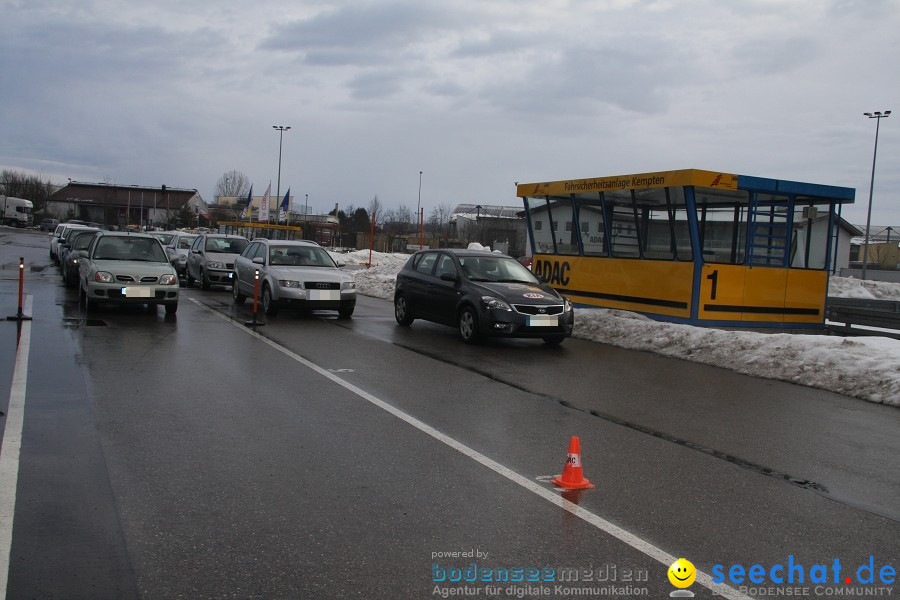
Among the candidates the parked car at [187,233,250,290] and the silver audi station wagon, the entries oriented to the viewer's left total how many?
0

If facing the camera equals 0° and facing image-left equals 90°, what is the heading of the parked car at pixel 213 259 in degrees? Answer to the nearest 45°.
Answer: approximately 315°

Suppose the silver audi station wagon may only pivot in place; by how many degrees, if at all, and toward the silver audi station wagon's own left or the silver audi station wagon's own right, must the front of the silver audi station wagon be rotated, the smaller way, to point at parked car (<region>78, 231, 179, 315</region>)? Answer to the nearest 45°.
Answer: approximately 135° to the silver audi station wagon's own right

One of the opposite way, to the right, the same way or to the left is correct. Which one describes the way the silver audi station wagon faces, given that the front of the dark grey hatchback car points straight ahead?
the same way

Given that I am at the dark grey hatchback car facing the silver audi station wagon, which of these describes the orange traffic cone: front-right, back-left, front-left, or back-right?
back-left

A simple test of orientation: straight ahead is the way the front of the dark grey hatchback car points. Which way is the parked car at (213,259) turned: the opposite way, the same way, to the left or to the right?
the same way

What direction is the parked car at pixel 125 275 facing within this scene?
toward the camera

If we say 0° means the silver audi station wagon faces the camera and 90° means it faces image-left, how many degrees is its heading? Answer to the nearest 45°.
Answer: approximately 315°

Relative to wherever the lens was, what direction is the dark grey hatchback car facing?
facing the viewer and to the right of the viewer

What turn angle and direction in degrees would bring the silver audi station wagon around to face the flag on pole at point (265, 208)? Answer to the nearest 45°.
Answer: approximately 135° to its left

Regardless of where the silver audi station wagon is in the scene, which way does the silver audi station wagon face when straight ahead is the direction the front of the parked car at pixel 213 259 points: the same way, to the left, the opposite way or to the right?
the same way

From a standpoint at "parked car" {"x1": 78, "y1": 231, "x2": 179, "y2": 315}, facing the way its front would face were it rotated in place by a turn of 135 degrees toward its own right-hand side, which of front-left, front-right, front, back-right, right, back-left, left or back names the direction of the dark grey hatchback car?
back

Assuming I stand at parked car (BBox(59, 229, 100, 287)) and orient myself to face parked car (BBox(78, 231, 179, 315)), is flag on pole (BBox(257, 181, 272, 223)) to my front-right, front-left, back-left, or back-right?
back-left

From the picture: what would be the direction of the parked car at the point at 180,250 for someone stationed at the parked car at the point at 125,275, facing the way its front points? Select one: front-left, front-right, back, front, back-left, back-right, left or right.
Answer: back

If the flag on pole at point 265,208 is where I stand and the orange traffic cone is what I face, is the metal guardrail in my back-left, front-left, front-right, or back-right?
front-left
